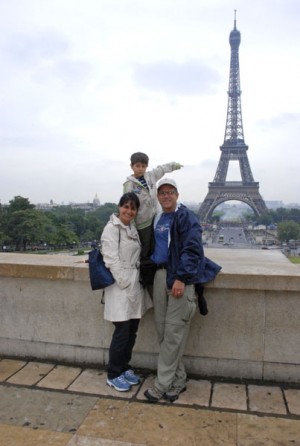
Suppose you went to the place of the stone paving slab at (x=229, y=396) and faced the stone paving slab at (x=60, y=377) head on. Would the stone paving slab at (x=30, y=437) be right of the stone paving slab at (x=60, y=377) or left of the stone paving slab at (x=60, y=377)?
left

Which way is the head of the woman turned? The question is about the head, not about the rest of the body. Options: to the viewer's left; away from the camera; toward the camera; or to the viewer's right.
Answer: toward the camera

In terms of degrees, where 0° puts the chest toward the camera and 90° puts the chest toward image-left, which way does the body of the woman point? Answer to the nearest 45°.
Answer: approximately 315°

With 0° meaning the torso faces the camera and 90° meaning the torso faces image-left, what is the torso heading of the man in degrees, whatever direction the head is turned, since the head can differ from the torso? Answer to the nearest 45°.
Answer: approximately 45°

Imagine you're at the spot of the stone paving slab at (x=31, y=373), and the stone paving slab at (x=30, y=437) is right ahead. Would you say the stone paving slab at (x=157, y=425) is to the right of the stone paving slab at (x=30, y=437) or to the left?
left

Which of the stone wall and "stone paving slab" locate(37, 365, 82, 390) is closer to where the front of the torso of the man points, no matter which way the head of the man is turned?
the stone paving slab

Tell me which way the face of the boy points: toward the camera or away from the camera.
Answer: toward the camera

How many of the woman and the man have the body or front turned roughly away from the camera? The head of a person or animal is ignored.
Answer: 0
